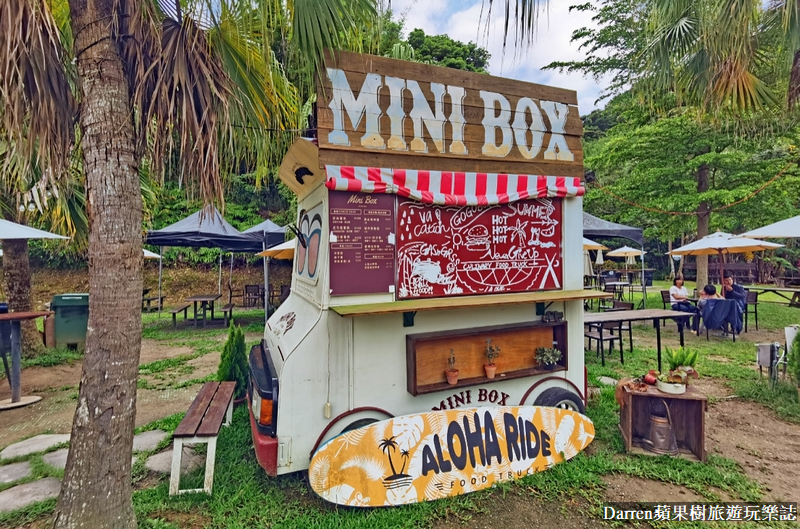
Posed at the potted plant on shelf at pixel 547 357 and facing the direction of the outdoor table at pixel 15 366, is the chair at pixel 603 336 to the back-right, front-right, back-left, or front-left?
back-right

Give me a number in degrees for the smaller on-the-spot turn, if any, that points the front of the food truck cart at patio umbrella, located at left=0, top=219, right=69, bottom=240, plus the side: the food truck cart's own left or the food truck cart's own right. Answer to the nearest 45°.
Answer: approximately 45° to the food truck cart's own right

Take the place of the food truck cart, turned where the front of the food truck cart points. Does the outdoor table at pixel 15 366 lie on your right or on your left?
on your right

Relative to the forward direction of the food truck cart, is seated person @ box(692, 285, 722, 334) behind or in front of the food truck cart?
behind

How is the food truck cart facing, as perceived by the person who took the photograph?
facing the viewer and to the left of the viewer

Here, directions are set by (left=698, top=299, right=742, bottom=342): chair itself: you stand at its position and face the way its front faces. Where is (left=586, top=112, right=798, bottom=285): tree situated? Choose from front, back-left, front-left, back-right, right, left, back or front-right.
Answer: front

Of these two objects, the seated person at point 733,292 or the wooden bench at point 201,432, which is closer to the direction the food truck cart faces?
the wooden bench

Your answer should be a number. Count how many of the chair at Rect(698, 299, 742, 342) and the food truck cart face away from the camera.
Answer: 1

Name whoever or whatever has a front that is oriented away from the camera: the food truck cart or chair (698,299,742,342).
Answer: the chair

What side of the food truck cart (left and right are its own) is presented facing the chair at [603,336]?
back

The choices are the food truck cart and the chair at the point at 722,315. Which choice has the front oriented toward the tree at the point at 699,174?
the chair

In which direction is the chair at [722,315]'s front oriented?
away from the camera

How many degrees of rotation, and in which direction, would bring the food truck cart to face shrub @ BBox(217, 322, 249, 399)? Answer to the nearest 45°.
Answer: approximately 90° to its right

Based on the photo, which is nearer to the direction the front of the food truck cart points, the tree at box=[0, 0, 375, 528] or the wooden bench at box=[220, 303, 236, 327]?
the tree

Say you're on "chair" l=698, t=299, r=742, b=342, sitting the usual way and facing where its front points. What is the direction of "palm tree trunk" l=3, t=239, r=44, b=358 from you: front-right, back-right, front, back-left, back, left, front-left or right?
back-left

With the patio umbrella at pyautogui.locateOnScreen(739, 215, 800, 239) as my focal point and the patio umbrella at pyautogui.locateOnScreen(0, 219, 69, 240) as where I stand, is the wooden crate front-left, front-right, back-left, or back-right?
front-right

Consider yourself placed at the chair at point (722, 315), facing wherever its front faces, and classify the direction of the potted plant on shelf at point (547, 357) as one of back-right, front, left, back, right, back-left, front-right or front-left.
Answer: back

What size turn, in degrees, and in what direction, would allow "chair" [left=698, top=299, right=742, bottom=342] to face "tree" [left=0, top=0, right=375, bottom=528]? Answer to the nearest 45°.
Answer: approximately 180°
